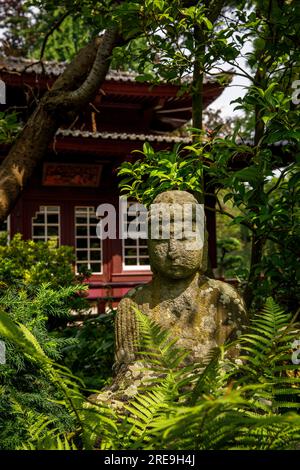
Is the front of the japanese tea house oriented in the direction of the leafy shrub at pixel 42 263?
yes

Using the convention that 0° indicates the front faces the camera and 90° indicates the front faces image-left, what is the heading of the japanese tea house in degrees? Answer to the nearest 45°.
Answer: approximately 0°

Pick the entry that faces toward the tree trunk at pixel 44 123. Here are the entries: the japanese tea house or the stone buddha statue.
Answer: the japanese tea house

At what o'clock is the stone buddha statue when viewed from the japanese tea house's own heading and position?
The stone buddha statue is roughly at 12 o'clock from the japanese tea house.

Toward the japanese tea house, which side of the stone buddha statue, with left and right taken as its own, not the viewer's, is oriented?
back

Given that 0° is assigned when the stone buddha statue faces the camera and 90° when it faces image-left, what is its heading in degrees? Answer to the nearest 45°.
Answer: approximately 0°

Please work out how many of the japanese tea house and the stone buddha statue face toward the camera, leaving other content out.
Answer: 2

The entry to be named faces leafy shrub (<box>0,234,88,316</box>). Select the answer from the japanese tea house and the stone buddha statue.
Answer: the japanese tea house

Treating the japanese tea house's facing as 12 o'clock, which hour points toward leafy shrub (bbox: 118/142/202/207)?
The leafy shrub is roughly at 12 o'clock from the japanese tea house.
